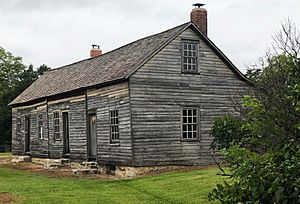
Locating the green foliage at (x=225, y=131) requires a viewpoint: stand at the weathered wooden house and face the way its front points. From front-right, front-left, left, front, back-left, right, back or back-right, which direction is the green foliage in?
front-left

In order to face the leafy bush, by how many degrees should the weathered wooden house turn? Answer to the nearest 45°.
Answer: approximately 45° to its left

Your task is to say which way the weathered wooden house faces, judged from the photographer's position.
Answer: facing the viewer and to the left of the viewer
